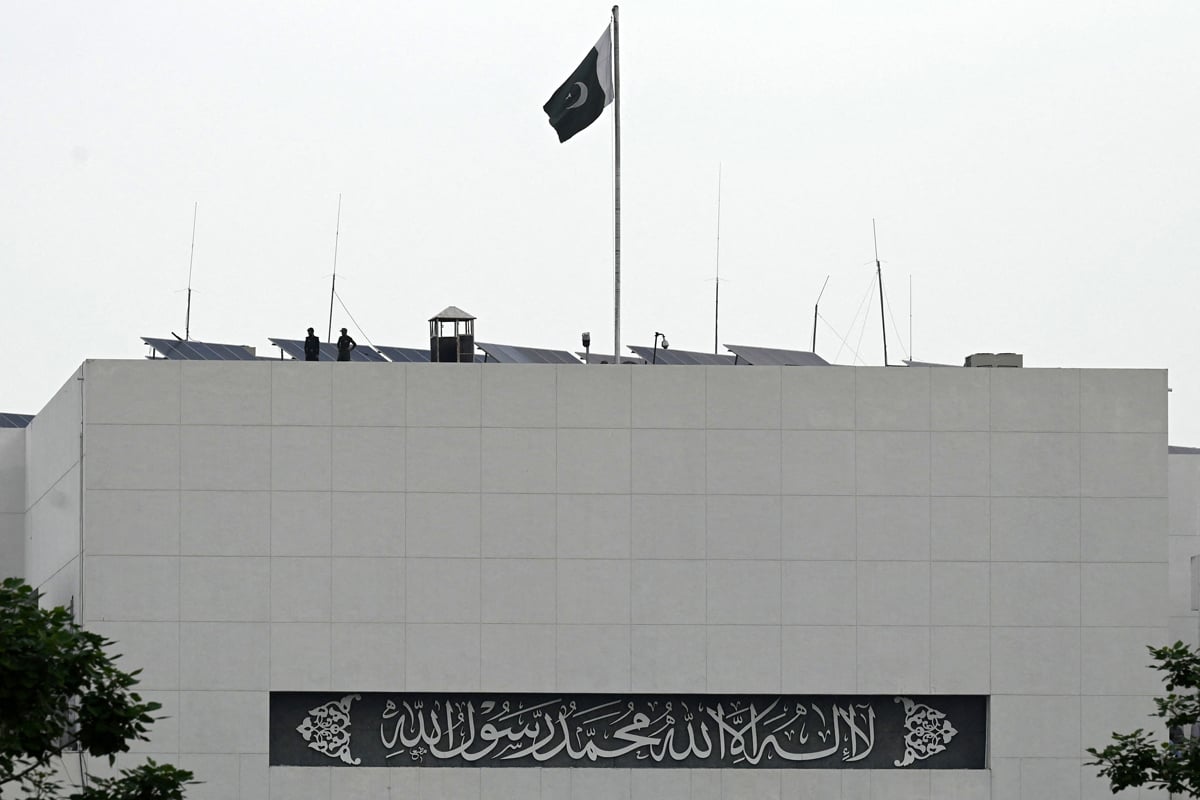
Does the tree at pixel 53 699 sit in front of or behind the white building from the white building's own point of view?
in front

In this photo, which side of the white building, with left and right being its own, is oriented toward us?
front

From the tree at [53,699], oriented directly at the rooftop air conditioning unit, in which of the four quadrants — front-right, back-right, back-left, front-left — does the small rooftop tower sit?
front-left
